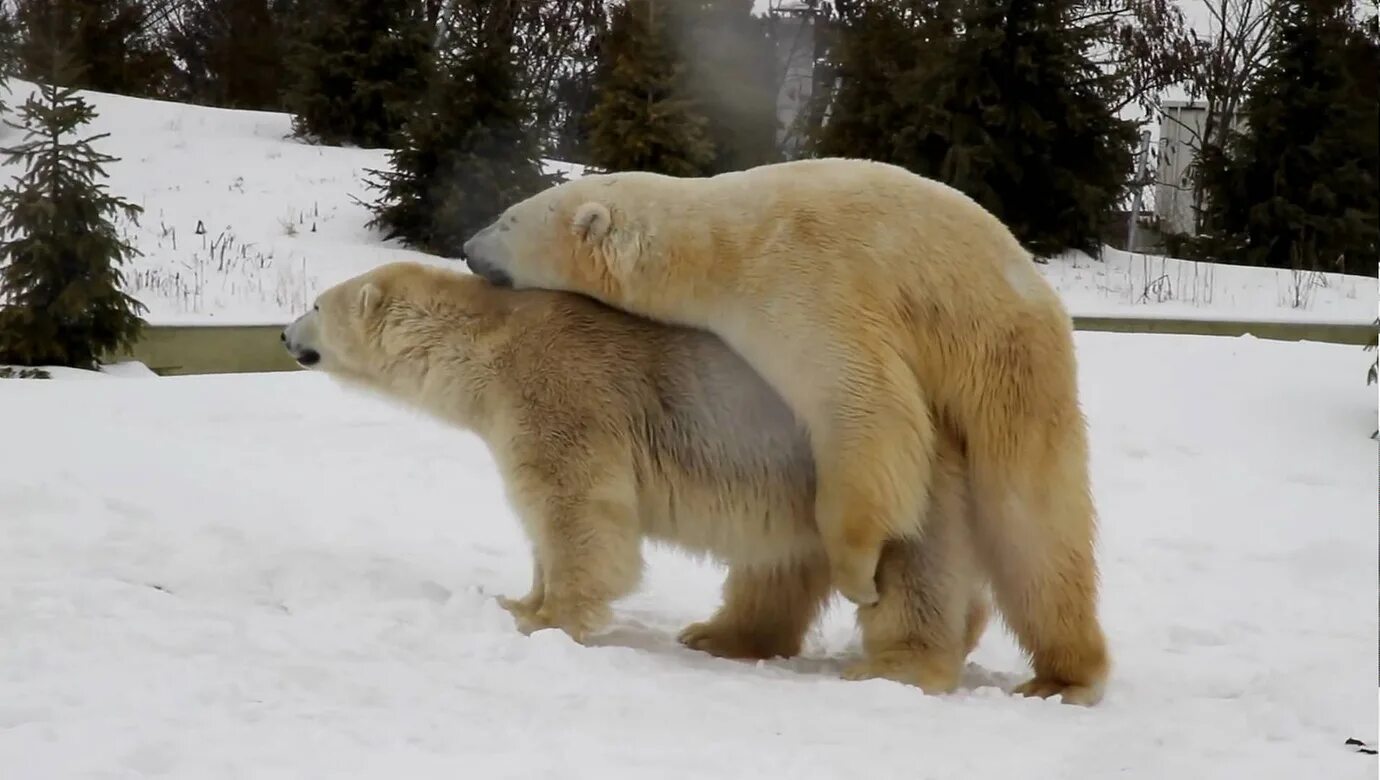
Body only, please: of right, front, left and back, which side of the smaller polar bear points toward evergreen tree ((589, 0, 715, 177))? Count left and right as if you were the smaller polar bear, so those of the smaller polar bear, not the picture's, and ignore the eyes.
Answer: right

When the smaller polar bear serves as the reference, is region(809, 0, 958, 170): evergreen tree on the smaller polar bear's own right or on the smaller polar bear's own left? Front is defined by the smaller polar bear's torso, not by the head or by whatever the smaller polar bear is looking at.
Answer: on the smaller polar bear's own right

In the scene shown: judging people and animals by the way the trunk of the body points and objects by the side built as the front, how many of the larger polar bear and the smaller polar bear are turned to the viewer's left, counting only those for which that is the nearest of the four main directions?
2

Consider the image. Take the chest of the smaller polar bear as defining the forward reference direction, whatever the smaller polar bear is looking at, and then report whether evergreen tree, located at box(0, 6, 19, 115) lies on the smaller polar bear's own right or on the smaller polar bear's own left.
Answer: on the smaller polar bear's own right

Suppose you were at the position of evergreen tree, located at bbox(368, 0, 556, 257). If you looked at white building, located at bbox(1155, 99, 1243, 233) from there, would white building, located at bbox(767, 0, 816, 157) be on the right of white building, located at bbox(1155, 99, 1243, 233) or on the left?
left

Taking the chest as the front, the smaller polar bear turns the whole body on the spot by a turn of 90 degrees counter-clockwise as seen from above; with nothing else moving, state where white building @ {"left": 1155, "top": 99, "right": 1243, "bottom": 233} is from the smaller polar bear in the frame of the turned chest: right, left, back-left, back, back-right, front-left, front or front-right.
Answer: back-left

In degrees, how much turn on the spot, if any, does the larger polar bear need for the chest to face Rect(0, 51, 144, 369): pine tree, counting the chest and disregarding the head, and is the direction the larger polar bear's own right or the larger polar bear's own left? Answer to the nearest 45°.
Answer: approximately 45° to the larger polar bear's own right

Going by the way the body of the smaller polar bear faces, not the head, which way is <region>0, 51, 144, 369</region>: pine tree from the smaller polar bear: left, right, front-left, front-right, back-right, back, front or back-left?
front-right

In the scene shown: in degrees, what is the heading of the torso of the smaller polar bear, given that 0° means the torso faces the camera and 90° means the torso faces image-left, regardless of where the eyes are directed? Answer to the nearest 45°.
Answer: approximately 90°

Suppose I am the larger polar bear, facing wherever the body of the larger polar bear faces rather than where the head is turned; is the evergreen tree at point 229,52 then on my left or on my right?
on my right

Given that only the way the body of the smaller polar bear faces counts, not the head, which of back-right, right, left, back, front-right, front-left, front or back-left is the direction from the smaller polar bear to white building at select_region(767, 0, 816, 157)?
right

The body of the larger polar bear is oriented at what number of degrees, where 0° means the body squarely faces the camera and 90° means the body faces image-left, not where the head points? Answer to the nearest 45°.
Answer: approximately 90°

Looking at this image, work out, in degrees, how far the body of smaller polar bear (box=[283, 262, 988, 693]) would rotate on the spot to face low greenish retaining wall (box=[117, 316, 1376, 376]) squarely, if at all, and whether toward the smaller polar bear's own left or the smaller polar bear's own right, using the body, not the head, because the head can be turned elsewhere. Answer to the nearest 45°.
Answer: approximately 45° to the smaller polar bear's own right
